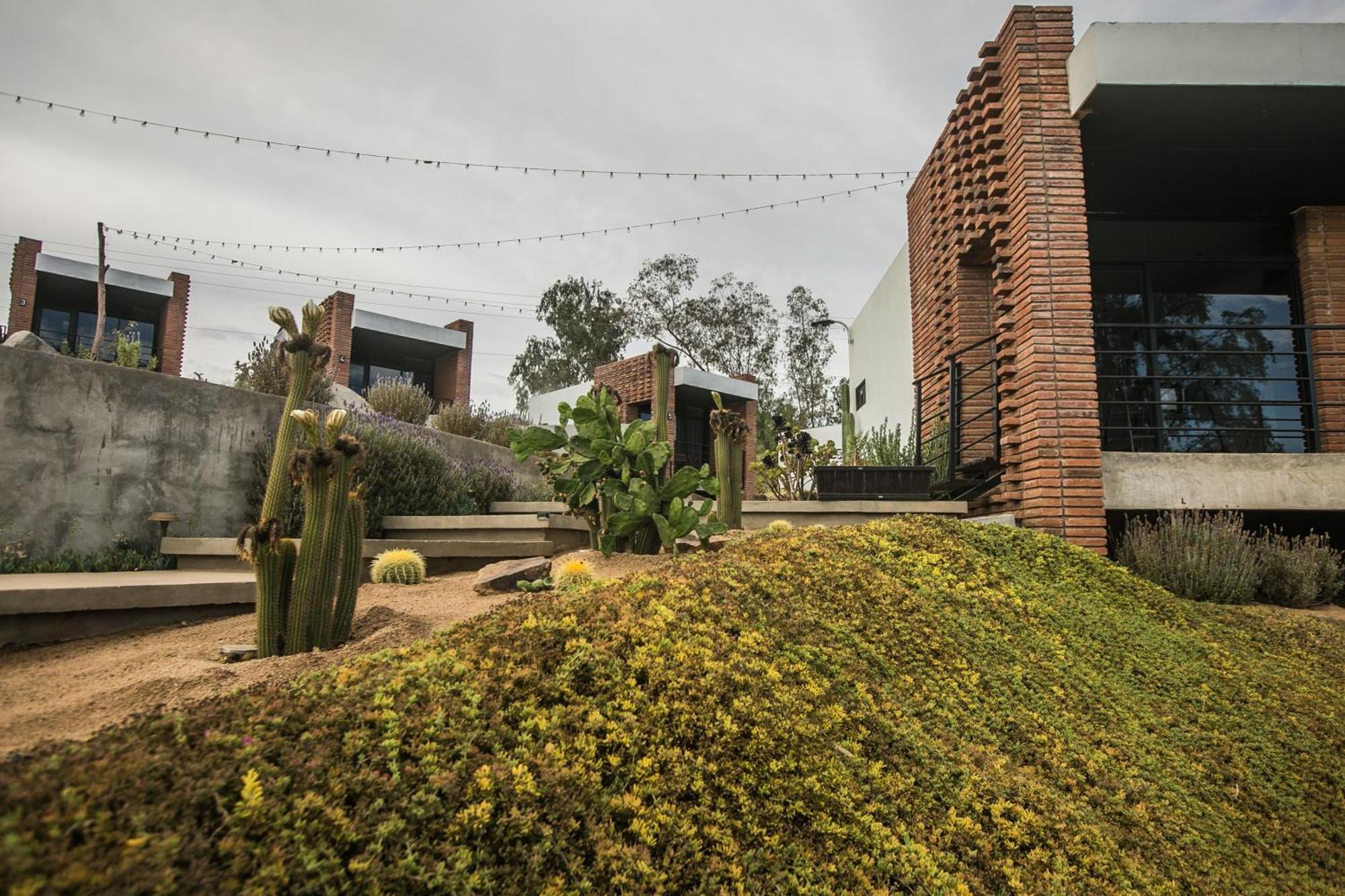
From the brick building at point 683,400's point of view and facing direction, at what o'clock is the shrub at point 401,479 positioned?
The shrub is roughly at 2 o'clock from the brick building.

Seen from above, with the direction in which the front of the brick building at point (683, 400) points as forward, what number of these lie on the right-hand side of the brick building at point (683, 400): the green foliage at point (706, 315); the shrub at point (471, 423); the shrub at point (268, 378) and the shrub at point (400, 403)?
3

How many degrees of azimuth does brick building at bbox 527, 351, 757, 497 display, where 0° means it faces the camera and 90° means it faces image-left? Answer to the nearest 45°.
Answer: approximately 315°

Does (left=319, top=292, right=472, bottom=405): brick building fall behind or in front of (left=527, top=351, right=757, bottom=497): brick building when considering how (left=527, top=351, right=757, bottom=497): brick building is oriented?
behind

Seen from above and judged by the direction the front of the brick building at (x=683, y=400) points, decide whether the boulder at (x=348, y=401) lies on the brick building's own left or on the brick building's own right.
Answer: on the brick building's own right

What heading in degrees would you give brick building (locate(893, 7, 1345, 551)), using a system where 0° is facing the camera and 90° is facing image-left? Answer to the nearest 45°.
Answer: approximately 0°

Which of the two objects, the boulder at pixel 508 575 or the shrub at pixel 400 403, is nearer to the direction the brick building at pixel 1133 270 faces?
the boulder

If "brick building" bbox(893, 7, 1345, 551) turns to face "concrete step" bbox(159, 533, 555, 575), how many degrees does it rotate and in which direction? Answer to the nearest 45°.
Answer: approximately 45° to its right

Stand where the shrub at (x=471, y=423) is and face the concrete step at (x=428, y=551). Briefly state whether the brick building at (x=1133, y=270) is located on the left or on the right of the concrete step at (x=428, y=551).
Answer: left

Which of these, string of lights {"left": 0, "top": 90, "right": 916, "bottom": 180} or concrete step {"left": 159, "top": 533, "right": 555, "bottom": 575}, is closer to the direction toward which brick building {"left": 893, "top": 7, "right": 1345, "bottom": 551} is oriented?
the concrete step
